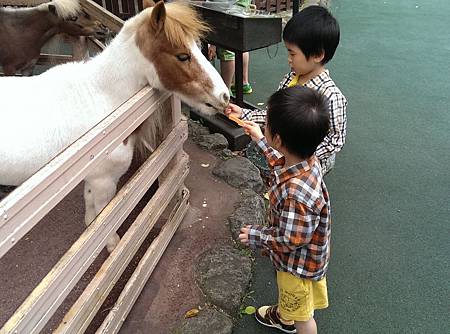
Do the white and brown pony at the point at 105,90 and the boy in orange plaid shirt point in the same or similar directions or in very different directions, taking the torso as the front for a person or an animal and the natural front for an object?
very different directions

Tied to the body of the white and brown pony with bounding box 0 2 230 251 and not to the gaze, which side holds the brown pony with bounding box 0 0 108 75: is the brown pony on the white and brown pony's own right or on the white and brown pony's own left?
on the white and brown pony's own left

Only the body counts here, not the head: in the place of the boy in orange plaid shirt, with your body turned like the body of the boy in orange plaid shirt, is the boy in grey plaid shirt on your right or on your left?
on your right

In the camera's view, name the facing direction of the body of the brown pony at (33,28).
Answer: to the viewer's right

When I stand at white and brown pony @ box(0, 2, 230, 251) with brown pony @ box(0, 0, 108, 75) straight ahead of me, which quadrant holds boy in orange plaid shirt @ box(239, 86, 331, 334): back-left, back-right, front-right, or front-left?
back-right

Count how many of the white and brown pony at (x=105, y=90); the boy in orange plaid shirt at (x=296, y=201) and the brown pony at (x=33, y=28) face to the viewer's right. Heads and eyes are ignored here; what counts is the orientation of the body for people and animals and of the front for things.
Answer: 2

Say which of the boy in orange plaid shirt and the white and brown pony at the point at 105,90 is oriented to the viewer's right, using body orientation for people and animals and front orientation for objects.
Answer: the white and brown pony

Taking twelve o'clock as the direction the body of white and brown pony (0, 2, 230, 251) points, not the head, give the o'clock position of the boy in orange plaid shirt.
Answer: The boy in orange plaid shirt is roughly at 2 o'clock from the white and brown pony.

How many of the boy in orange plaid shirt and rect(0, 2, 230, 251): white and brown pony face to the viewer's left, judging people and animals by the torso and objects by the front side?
1

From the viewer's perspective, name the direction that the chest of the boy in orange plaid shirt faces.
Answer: to the viewer's left

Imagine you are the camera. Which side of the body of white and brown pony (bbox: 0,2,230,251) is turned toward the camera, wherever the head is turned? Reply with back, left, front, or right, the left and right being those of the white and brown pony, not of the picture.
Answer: right

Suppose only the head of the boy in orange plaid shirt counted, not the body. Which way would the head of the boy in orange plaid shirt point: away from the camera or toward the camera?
away from the camera

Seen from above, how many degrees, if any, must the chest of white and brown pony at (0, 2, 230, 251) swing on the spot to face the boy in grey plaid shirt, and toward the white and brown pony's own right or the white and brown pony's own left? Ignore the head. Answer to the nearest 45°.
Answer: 0° — it already faces them

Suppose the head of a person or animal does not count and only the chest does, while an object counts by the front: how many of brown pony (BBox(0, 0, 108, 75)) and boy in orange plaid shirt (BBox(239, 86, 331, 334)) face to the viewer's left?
1

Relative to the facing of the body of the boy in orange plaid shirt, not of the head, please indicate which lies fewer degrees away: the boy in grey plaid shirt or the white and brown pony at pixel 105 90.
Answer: the white and brown pony
